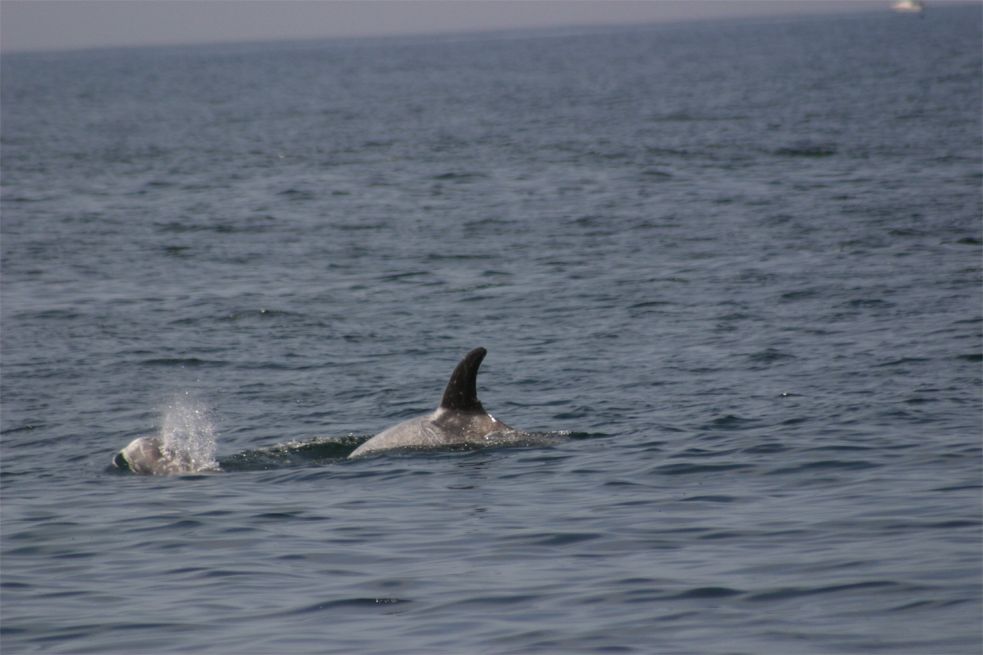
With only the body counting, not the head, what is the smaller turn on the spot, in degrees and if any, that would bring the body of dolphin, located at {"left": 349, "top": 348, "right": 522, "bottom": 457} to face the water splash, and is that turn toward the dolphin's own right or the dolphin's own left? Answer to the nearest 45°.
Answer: approximately 45° to the dolphin's own right

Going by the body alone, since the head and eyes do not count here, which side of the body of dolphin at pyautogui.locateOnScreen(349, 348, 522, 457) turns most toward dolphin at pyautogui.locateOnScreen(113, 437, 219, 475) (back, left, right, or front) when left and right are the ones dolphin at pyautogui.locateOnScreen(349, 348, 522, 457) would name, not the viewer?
front

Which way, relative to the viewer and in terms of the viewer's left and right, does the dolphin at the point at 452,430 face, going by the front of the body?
facing to the left of the viewer
